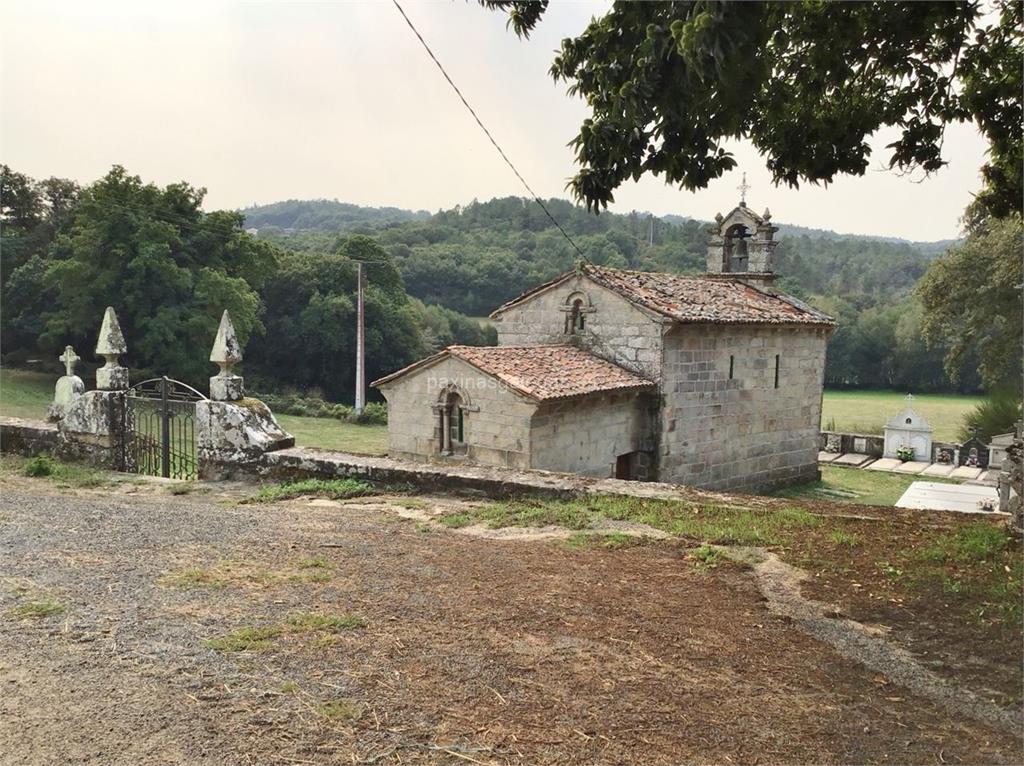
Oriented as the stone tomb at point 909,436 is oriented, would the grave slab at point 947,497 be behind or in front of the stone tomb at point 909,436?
in front

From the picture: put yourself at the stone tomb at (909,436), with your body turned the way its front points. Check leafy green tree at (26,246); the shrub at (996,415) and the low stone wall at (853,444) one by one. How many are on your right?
2

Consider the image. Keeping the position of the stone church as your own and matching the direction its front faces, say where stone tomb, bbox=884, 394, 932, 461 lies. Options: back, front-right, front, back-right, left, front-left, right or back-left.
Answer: front

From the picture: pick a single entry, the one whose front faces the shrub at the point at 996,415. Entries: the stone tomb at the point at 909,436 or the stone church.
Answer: the stone church

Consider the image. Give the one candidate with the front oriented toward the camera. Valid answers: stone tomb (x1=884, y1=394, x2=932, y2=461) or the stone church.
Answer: the stone tomb

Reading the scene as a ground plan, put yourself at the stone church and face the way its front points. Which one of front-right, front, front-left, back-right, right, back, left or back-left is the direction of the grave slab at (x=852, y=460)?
front

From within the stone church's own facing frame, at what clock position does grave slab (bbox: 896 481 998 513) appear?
The grave slab is roughly at 1 o'clock from the stone church.

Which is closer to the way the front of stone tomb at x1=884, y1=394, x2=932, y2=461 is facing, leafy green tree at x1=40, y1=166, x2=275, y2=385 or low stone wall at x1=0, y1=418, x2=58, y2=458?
the low stone wall

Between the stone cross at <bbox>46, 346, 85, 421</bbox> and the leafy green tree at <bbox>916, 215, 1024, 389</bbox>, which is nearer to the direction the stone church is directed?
the leafy green tree

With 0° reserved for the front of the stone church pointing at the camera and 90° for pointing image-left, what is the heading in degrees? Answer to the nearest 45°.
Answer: approximately 225°

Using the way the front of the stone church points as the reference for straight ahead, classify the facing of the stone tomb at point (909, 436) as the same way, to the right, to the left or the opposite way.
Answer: the opposite way

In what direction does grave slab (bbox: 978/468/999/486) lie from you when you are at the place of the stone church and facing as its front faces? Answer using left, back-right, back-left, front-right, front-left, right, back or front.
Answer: front

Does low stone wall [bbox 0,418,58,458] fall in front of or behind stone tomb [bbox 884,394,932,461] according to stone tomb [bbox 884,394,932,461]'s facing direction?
in front

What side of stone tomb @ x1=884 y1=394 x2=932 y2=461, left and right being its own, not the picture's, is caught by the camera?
front

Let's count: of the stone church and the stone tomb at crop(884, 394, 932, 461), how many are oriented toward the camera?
1
